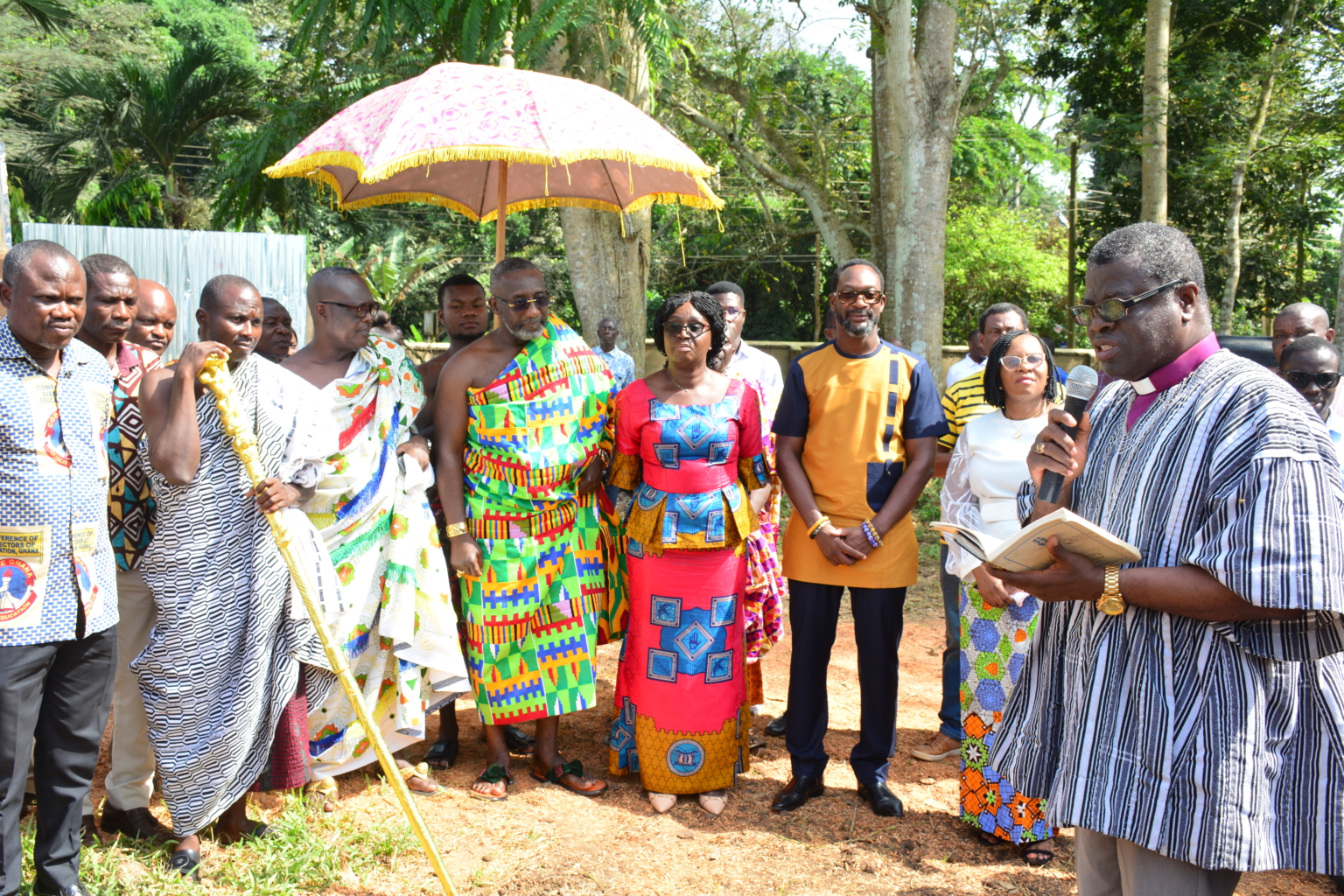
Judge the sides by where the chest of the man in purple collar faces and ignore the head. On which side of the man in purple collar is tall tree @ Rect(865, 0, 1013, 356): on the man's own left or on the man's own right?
on the man's own right

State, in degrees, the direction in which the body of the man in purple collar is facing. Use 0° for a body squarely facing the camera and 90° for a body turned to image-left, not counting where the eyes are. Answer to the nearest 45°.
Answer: approximately 45°

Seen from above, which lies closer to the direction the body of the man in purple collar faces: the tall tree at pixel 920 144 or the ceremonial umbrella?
the ceremonial umbrella

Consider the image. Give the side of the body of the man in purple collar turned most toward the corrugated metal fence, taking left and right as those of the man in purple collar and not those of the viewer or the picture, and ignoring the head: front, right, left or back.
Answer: right
